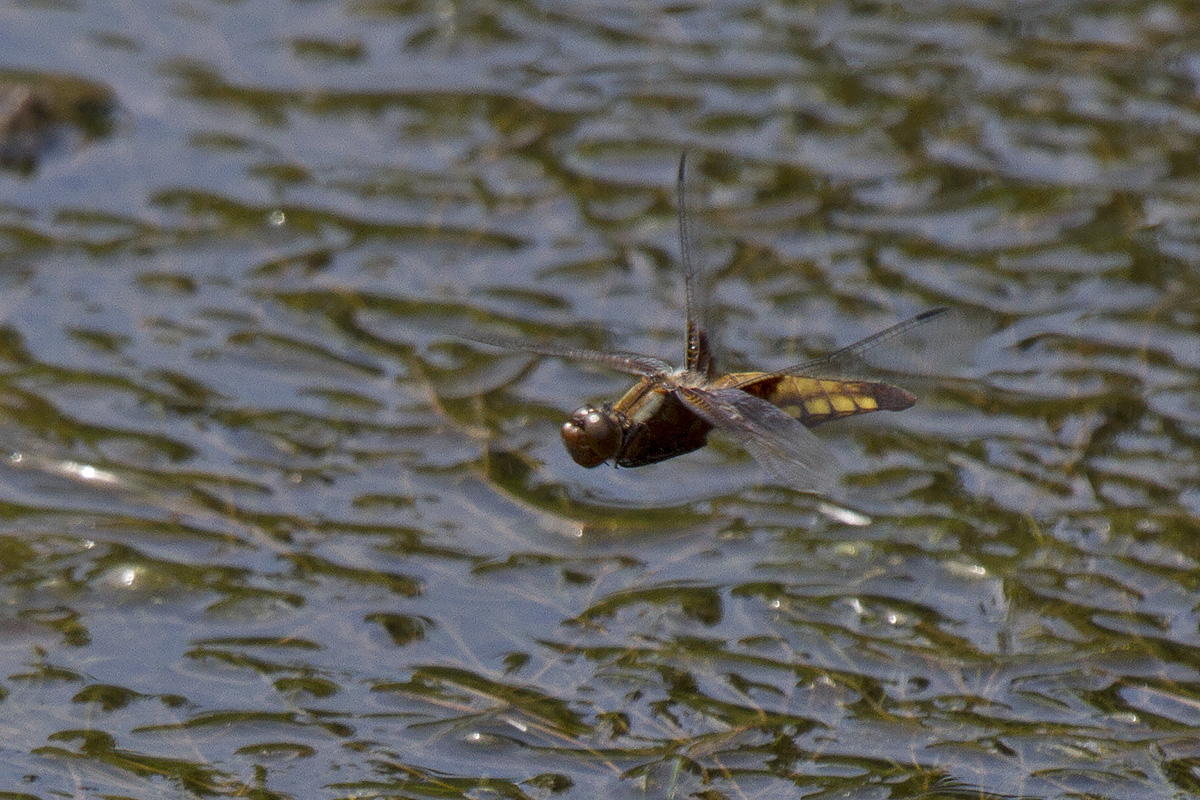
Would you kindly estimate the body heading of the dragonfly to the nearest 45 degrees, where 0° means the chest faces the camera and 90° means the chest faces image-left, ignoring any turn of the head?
approximately 90°
